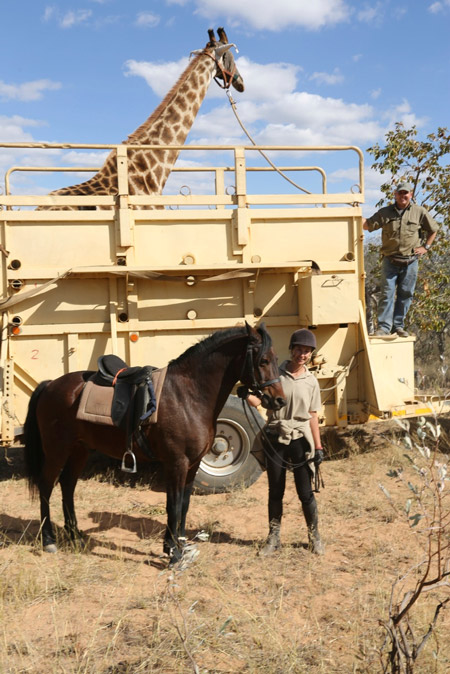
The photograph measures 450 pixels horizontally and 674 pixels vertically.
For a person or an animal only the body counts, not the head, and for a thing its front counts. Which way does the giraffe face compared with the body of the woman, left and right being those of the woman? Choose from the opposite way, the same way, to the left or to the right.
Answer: to the left

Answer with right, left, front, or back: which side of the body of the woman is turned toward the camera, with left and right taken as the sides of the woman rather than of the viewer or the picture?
front

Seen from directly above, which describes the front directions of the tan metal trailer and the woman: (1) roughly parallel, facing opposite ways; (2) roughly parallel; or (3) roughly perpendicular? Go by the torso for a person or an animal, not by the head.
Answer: roughly perpendicular

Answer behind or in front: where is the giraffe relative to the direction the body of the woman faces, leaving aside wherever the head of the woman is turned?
behind

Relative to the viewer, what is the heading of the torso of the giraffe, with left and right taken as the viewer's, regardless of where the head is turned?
facing to the right of the viewer

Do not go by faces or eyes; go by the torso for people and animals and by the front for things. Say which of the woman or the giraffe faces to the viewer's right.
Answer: the giraffe

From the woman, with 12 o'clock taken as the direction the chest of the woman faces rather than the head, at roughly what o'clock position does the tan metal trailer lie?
The tan metal trailer is roughly at 5 o'clock from the woman.

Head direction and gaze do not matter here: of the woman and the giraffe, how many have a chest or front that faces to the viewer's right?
1

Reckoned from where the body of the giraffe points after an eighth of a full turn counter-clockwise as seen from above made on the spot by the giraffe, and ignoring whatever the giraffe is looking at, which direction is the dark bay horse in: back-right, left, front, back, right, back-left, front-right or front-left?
back-right

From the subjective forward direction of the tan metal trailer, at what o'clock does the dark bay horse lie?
The dark bay horse is roughly at 3 o'clock from the tan metal trailer.

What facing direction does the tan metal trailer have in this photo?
to the viewer's right
